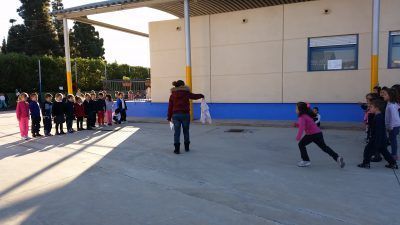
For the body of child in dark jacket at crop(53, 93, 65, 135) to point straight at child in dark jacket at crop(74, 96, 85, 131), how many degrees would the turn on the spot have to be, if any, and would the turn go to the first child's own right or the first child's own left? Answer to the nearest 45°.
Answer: approximately 90° to the first child's own left

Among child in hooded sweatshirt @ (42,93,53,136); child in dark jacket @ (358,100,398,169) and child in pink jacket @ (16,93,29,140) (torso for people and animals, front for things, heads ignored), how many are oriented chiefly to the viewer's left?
1

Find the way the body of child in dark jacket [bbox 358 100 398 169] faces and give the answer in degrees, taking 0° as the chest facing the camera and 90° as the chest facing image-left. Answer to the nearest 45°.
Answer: approximately 90°

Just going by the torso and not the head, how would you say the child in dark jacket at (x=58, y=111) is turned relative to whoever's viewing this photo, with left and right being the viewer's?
facing the viewer and to the right of the viewer

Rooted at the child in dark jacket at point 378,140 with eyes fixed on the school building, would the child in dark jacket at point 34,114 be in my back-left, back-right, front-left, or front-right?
front-left

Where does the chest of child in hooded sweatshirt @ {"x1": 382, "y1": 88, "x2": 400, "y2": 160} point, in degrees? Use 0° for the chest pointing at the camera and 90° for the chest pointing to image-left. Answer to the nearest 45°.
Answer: approximately 90°

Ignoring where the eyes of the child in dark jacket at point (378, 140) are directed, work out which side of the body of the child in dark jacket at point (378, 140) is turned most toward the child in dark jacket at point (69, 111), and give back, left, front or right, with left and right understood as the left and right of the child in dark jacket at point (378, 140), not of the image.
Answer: front

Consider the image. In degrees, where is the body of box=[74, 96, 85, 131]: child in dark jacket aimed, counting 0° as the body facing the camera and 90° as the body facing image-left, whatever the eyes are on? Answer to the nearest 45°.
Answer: approximately 315°

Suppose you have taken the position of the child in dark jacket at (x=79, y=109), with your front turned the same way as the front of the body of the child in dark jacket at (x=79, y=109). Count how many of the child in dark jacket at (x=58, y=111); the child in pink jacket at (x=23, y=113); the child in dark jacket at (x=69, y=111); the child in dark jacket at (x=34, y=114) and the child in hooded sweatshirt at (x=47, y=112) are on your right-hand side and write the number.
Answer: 5
